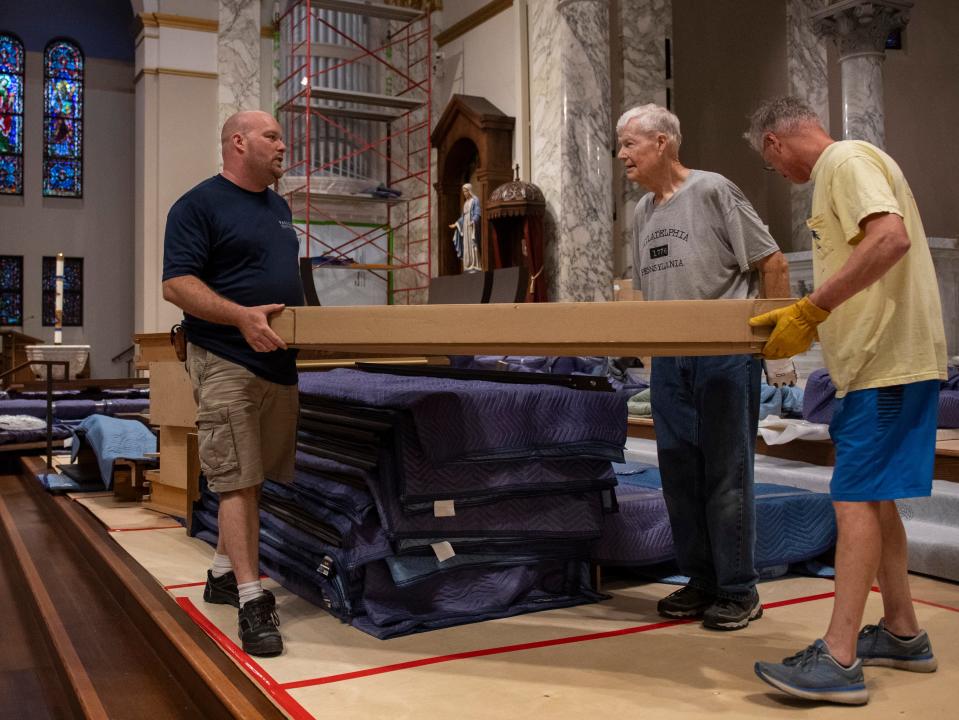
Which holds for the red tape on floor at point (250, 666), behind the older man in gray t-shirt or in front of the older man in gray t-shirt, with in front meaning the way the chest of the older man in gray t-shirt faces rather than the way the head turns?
in front

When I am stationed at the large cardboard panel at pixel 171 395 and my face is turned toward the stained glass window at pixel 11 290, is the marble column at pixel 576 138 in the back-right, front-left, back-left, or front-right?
front-right

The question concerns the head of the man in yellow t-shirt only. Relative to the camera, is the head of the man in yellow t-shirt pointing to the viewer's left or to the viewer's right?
to the viewer's left

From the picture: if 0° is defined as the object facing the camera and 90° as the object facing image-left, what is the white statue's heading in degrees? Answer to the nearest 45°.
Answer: approximately 45°

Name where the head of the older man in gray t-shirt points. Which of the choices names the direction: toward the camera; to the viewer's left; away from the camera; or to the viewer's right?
to the viewer's left

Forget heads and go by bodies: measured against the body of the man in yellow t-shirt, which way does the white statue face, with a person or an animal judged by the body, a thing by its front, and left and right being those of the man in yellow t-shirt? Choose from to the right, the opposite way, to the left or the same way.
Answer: to the left

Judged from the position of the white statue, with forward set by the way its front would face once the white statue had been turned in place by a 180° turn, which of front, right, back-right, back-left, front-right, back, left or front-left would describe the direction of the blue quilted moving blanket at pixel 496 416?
back-right

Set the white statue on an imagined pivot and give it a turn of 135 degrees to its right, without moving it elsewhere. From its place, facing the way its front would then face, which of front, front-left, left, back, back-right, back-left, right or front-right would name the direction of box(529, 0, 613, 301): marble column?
back-right

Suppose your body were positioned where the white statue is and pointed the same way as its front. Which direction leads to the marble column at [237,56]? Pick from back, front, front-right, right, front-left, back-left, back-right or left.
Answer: right

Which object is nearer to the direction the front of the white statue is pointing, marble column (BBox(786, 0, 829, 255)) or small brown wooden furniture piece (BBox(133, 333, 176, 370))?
the small brown wooden furniture piece

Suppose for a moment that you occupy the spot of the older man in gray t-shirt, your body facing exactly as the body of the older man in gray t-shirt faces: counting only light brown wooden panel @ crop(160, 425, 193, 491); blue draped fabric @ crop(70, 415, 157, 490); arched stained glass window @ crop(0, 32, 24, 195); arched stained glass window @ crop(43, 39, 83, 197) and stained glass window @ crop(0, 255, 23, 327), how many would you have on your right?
5

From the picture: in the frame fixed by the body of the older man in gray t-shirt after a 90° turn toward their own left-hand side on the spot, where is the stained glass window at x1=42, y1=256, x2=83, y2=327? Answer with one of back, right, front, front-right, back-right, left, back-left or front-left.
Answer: back

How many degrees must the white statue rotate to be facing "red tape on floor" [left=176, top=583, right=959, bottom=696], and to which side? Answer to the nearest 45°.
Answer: approximately 45° to its left

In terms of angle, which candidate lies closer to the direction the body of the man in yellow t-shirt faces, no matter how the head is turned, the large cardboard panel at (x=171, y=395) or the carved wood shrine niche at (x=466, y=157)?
the large cardboard panel

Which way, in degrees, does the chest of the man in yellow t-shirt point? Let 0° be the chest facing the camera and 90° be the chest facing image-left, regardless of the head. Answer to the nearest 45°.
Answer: approximately 90°

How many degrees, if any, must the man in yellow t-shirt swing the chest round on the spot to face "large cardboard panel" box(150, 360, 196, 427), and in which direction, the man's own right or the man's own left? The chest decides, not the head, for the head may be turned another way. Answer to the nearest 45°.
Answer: approximately 45° to the man's own right

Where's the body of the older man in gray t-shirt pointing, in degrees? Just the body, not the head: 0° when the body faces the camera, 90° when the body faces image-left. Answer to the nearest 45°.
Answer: approximately 45°

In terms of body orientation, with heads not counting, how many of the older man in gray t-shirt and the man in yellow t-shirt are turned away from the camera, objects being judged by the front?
0
